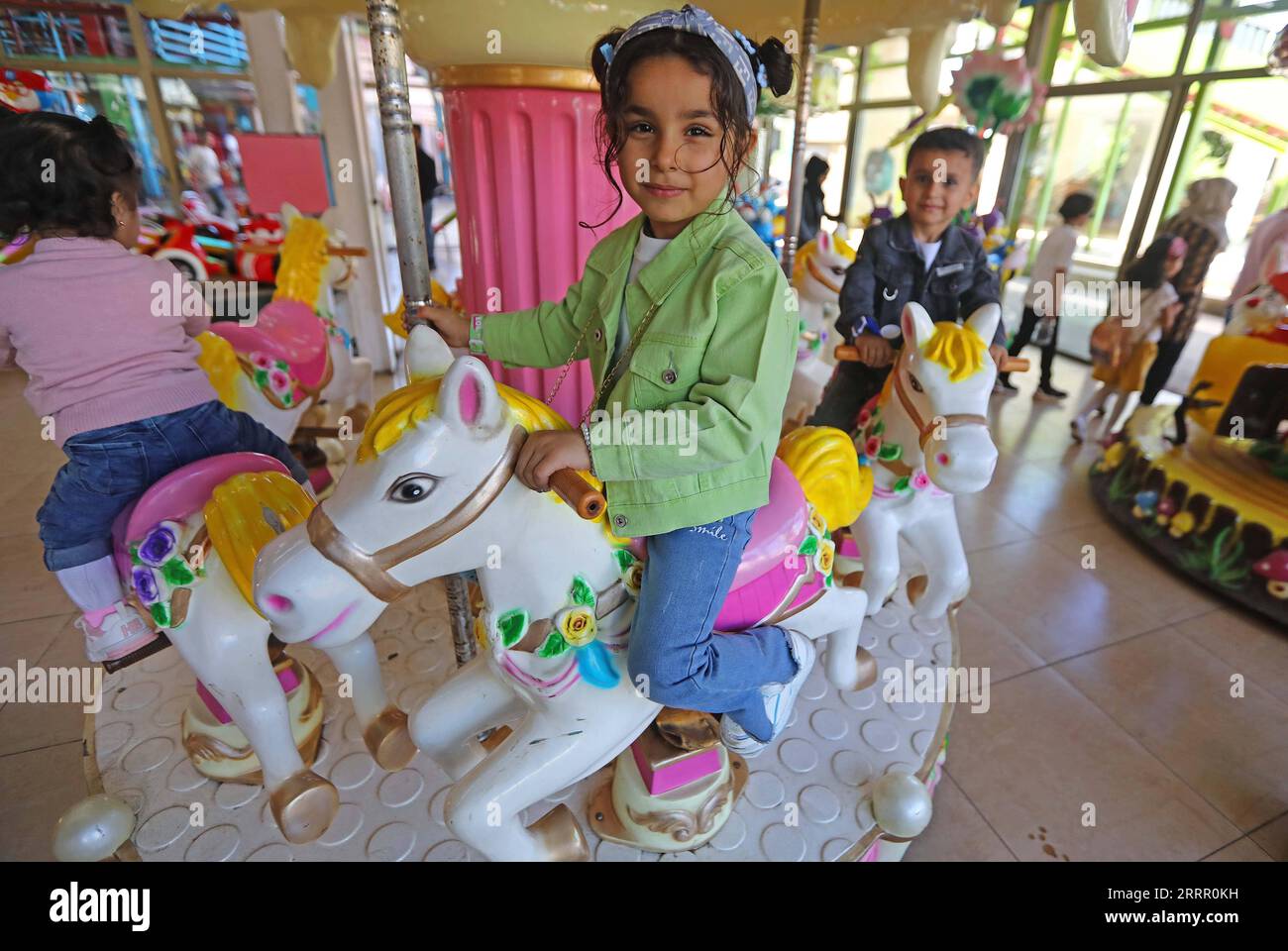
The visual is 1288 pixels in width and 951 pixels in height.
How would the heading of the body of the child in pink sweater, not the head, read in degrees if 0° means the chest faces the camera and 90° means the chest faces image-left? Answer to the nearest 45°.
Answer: approximately 180°

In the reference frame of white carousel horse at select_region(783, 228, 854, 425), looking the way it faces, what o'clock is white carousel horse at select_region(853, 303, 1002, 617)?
white carousel horse at select_region(853, 303, 1002, 617) is roughly at 1 o'clock from white carousel horse at select_region(783, 228, 854, 425).

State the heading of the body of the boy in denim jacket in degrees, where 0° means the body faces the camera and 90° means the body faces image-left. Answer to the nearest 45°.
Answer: approximately 0°

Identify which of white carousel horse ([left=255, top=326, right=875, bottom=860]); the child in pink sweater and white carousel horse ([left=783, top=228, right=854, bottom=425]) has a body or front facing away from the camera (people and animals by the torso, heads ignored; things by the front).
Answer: the child in pink sweater

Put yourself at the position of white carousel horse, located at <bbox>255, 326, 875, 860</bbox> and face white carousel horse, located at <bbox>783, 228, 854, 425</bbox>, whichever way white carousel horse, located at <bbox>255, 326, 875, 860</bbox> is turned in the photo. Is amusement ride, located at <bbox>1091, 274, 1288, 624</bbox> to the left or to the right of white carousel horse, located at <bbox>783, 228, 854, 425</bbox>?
right
